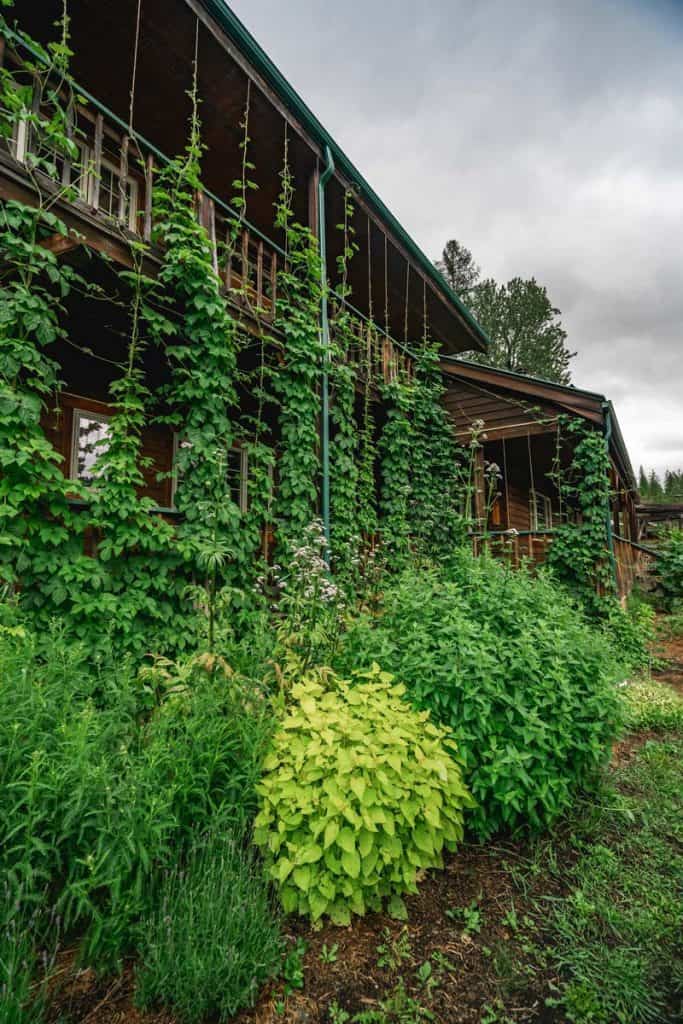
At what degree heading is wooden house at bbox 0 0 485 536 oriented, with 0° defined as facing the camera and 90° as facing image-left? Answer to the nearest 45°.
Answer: approximately 315°

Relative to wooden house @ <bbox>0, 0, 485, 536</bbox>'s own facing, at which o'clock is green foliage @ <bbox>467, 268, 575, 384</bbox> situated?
The green foliage is roughly at 9 o'clock from the wooden house.

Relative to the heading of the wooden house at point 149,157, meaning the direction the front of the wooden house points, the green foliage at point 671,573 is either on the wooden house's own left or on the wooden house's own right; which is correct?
on the wooden house's own left
